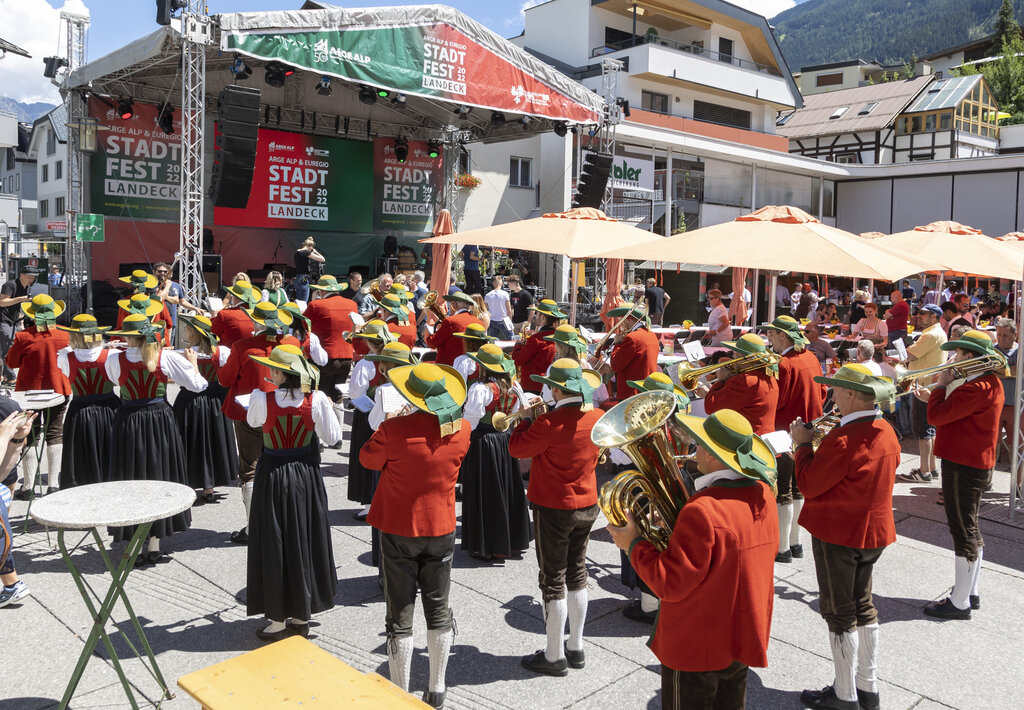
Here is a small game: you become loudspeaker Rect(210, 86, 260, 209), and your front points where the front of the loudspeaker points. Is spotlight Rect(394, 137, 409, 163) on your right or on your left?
on your left

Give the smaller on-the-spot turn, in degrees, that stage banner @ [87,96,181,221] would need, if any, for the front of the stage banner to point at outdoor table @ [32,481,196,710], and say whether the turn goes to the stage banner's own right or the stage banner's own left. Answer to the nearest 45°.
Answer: approximately 45° to the stage banner's own right

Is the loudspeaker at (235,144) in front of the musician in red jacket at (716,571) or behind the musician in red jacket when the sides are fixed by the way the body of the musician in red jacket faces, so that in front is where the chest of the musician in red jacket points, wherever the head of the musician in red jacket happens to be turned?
in front

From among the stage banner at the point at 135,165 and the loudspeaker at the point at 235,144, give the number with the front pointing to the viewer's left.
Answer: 0

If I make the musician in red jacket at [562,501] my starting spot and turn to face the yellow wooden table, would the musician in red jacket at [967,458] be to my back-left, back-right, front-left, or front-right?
back-left

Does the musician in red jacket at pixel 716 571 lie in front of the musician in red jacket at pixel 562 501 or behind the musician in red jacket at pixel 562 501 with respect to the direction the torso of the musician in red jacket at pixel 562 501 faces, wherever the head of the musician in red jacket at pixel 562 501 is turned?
behind

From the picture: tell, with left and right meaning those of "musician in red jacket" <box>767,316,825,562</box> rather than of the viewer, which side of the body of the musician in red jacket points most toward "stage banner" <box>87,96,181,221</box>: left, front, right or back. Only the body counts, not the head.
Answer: front
